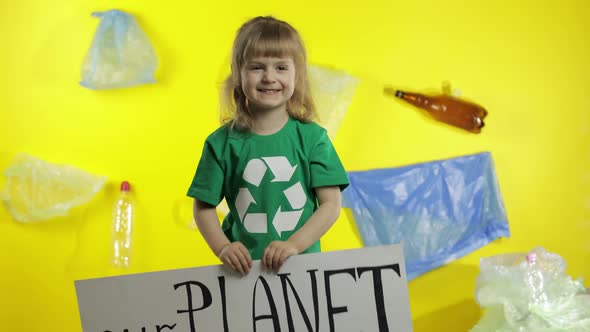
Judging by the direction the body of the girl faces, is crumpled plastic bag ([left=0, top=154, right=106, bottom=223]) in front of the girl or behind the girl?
behind

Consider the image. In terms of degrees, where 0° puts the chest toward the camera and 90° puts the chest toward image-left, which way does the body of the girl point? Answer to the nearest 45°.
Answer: approximately 0°

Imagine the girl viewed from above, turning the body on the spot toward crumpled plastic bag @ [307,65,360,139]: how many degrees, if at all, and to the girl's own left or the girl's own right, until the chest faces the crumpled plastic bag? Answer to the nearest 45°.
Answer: approximately 180°

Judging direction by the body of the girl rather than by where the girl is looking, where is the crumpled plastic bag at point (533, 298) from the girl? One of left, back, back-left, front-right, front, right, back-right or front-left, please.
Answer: back-left

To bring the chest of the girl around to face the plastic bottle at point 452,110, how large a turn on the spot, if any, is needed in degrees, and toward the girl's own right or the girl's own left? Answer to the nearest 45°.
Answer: approximately 135° to the girl's own left

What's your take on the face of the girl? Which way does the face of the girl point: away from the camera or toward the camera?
toward the camera

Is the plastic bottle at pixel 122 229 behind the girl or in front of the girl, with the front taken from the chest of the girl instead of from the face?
behind
